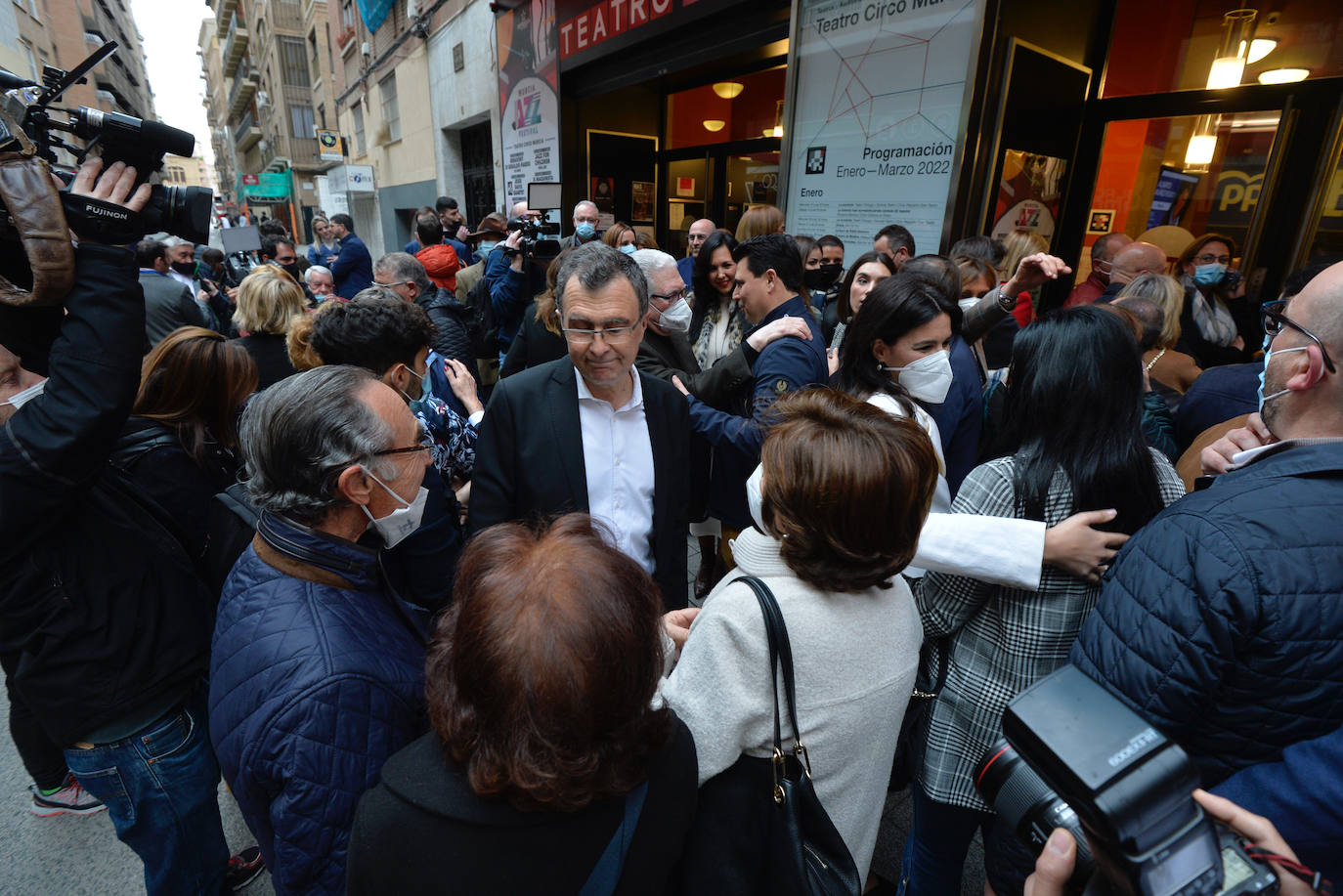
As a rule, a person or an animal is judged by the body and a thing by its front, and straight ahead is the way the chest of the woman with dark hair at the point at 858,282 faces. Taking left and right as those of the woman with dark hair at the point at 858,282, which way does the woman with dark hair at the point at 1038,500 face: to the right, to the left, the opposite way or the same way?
the opposite way

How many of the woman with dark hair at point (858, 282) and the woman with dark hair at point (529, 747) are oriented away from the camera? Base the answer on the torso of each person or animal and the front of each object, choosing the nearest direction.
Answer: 1

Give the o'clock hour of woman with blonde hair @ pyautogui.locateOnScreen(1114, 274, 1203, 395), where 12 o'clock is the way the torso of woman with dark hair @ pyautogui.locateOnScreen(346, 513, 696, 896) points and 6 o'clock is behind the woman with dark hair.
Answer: The woman with blonde hair is roughly at 2 o'clock from the woman with dark hair.

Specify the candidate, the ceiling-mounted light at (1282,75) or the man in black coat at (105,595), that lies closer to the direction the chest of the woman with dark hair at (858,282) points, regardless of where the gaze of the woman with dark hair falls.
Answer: the man in black coat

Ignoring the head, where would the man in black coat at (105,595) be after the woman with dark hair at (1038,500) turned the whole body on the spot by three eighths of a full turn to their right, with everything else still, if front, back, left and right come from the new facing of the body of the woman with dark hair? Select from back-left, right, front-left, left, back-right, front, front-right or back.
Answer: right

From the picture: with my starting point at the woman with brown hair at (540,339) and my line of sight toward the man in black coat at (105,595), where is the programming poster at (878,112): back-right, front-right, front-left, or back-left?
back-left

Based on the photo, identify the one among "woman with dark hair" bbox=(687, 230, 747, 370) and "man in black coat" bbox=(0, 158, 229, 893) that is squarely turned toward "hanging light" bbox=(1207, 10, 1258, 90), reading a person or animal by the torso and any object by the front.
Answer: the man in black coat

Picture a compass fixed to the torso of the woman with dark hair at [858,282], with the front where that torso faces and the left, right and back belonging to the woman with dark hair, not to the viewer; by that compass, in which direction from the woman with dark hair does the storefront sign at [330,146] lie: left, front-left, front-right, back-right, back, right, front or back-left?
back-right

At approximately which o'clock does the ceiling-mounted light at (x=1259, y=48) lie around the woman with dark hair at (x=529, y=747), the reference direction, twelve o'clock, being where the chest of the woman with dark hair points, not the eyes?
The ceiling-mounted light is roughly at 2 o'clock from the woman with dark hair.

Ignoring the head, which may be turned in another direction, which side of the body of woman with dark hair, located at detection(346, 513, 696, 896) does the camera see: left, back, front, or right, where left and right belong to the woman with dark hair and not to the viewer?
back

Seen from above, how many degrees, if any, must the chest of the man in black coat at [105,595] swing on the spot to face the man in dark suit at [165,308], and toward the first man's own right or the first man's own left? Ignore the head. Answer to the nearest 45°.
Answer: approximately 90° to the first man's own left

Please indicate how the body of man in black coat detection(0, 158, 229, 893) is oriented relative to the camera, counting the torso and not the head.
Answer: to the viewer's right

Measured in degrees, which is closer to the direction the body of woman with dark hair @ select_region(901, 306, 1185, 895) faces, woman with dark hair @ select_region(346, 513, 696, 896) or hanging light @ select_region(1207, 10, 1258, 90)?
the hanging light

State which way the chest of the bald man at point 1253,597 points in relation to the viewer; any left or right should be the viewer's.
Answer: facing away from the viewer and to the left of the viewer
